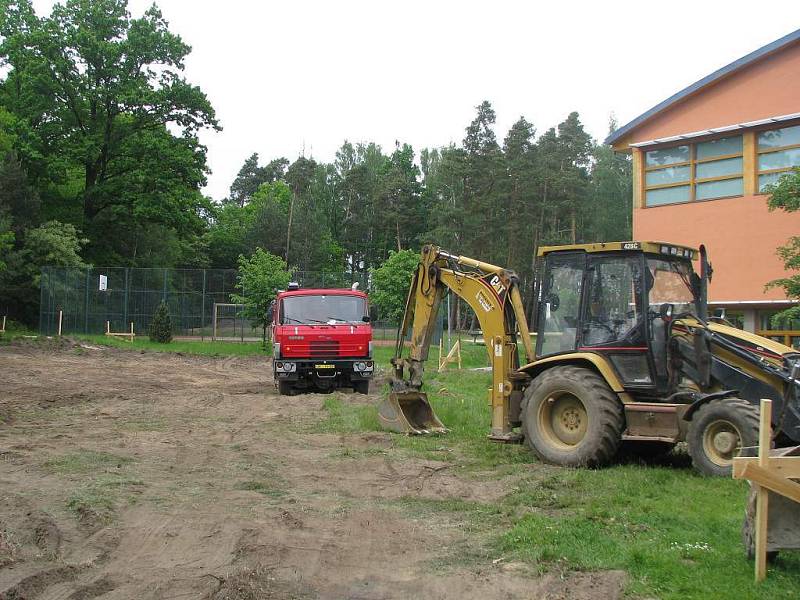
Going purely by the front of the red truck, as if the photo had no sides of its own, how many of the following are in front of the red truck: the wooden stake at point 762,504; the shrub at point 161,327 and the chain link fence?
1

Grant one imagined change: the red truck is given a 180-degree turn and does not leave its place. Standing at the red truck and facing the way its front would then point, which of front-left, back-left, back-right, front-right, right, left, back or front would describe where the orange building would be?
right

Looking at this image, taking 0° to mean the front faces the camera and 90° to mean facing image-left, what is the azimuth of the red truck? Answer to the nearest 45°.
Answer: approximately 0°

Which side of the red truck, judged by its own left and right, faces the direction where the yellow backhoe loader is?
front

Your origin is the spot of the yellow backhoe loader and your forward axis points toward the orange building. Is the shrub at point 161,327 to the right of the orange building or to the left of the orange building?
left

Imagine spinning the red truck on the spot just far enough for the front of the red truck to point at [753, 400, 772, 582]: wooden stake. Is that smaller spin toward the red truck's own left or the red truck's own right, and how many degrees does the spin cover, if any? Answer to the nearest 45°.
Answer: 0° — it already faces it
